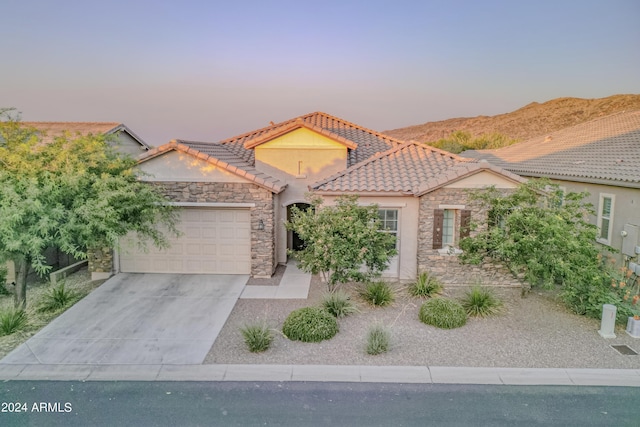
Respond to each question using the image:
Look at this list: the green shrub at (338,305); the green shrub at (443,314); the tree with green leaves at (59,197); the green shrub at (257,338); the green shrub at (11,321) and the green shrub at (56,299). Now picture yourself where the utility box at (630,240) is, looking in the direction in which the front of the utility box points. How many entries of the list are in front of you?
6

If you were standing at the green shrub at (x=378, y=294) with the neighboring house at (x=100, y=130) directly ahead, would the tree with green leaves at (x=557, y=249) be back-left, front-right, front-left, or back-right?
back-right

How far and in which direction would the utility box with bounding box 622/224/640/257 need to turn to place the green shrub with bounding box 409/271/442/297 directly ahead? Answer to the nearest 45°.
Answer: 0° — it already faces it

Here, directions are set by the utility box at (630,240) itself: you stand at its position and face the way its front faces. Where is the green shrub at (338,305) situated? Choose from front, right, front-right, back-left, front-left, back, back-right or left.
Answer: front

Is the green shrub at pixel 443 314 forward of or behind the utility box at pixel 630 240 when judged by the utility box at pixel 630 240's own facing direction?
forward

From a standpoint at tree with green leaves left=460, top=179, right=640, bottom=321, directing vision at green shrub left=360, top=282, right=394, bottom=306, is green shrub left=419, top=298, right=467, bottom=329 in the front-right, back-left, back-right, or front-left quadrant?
front-left

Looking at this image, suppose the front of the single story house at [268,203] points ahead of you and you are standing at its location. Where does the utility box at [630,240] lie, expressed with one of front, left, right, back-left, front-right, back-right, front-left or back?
left

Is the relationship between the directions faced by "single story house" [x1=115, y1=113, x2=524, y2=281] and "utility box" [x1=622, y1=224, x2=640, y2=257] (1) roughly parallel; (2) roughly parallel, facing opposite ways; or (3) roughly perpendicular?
roughly perpendicular

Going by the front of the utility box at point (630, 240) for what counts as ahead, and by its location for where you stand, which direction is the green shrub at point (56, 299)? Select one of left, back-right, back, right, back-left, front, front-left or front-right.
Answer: front

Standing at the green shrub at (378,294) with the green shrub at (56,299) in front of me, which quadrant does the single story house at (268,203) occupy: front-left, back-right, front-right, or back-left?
front-right

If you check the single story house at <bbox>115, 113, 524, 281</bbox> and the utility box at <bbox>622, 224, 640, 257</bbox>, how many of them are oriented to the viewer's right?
0

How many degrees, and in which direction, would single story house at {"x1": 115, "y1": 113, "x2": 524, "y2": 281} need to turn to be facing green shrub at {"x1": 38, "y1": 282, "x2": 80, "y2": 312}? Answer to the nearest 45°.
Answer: approximately 45° to its right

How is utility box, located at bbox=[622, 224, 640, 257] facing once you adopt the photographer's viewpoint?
facing the viewer and to the left of the viewer

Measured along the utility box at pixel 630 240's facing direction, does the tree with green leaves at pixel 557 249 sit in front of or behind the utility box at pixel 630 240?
in front

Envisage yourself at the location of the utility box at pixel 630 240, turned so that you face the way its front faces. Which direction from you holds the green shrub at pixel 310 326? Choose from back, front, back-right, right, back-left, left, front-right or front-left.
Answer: front

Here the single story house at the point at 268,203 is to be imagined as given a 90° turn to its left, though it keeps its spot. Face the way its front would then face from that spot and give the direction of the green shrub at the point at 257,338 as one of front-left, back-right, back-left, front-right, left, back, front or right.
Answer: right

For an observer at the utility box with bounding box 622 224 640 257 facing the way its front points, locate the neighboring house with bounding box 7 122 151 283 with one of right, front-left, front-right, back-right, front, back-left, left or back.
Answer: front-right

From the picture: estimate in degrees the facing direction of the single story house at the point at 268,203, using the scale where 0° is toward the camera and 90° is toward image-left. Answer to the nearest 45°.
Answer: approximately 0°

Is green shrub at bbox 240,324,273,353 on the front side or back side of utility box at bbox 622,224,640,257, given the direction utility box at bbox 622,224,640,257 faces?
on the front side

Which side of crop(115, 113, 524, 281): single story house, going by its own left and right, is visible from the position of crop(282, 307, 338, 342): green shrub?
front

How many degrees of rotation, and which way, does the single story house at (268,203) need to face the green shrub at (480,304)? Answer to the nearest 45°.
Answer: approximately 45° to its left
